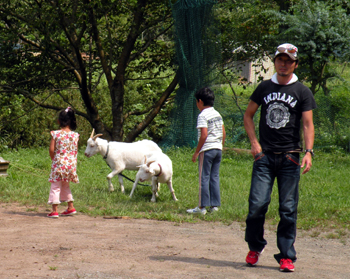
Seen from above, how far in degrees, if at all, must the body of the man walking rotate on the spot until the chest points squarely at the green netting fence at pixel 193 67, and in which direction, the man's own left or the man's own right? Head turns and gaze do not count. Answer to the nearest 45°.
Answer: approximately 180°

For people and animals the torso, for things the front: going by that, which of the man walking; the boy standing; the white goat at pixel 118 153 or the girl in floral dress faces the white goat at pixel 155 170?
the boy standing

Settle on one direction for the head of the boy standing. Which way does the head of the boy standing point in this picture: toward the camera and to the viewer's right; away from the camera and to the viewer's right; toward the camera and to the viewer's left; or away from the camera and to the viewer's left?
away from the camera and to the viewer's left

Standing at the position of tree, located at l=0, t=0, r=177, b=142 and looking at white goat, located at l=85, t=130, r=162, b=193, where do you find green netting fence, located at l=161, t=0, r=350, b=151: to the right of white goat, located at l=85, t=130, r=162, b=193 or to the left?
left

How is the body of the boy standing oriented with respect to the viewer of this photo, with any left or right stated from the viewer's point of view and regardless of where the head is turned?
facing away from the viewer and to the left of the viewer

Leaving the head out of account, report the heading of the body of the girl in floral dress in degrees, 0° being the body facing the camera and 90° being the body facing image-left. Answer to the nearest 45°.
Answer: approximately 135°

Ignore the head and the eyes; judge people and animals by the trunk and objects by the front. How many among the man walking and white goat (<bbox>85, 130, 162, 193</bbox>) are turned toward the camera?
1

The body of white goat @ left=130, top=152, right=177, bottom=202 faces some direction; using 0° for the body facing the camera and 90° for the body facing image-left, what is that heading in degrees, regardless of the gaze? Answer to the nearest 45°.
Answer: approximately 45°

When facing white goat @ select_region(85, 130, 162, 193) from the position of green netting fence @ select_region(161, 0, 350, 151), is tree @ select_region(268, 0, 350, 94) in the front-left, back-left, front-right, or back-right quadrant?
back-left

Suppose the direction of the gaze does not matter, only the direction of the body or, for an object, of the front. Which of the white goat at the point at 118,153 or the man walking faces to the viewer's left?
the white goat

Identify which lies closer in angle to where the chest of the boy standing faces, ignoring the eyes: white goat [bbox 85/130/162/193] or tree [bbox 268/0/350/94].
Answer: the white goat

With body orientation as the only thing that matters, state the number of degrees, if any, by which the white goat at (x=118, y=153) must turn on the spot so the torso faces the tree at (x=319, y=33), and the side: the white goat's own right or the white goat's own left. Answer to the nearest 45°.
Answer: approximately 135° to the white goat's own right

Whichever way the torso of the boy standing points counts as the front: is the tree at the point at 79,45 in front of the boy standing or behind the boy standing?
in front

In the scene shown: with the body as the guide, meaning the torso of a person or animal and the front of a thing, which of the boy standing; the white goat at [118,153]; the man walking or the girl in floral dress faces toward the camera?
the man walking

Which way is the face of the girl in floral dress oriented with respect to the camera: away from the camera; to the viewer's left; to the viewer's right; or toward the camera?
away from the camera

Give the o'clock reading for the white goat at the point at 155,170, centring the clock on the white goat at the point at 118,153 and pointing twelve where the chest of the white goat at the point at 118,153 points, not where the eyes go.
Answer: the white goat at the point at 155,170 is roughly at 8 o'clock from the white goat at the point at 118,153.

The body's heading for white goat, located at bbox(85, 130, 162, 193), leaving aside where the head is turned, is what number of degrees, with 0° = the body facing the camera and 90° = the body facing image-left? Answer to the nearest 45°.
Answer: approximately 90°
